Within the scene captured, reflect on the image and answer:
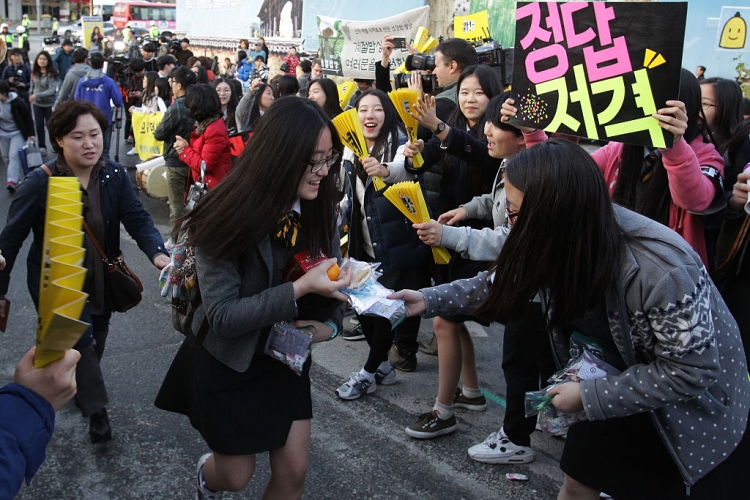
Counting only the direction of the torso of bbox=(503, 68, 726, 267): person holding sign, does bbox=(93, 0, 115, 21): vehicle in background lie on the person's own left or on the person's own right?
on the person's own right

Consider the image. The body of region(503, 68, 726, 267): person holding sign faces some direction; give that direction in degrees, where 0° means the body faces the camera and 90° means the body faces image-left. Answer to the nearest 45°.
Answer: approximately 45°

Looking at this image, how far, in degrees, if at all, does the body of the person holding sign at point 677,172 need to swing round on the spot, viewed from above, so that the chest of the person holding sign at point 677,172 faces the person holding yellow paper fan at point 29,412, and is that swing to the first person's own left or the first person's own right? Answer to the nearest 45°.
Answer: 0° — they already face them

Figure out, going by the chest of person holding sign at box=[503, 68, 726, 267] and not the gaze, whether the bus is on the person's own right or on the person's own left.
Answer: on the person's own right

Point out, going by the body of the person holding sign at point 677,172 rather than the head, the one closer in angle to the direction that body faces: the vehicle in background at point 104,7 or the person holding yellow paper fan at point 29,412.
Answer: the person holding yellow paper fan

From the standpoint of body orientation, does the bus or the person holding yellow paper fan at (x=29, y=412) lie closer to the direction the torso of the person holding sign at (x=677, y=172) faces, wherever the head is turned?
the person holding yellow paper fan
